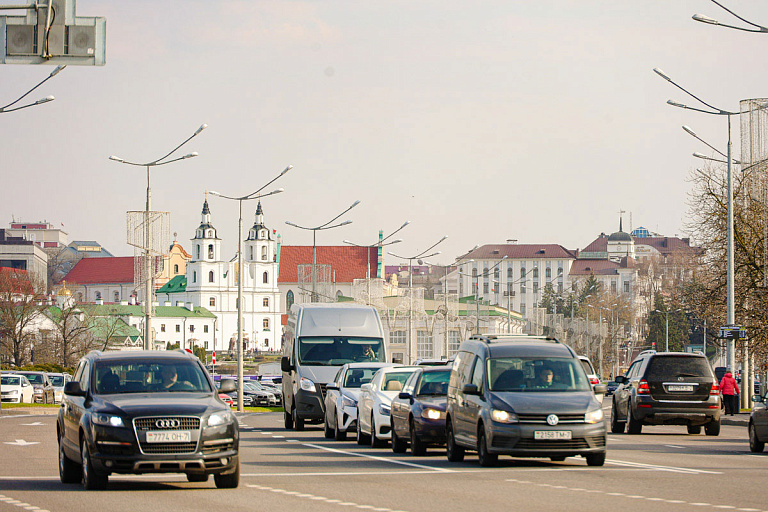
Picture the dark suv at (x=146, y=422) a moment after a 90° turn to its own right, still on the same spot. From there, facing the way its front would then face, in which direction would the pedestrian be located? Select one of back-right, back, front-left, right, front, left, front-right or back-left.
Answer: back-right

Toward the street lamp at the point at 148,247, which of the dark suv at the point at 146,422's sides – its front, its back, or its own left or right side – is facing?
back

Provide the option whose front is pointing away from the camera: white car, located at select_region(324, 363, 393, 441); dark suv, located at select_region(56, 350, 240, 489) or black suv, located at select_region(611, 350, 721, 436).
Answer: the black suv

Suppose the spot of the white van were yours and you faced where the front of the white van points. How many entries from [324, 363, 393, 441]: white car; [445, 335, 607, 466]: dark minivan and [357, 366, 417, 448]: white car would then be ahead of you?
3

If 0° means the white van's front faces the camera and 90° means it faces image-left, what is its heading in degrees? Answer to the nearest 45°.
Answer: approximately 0°

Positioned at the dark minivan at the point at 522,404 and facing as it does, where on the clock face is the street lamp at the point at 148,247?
The street lamp is roughly at 5 o'clock from the dark minivan.

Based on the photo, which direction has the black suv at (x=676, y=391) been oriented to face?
away from the camera

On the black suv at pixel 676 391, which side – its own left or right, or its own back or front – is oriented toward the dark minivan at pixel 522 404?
back

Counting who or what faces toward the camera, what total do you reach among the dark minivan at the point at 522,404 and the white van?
2

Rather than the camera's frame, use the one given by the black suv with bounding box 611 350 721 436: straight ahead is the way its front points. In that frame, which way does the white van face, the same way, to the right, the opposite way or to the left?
the opposite way

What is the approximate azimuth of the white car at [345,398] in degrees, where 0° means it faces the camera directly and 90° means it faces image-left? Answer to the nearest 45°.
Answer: approximately 0°

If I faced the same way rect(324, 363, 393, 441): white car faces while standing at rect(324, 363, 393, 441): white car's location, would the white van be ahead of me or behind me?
behind

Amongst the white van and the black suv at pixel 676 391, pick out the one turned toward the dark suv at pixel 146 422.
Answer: the white van

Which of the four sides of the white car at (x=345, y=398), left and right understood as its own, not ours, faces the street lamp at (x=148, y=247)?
back

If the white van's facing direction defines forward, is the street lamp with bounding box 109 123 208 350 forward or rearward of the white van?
rearward
